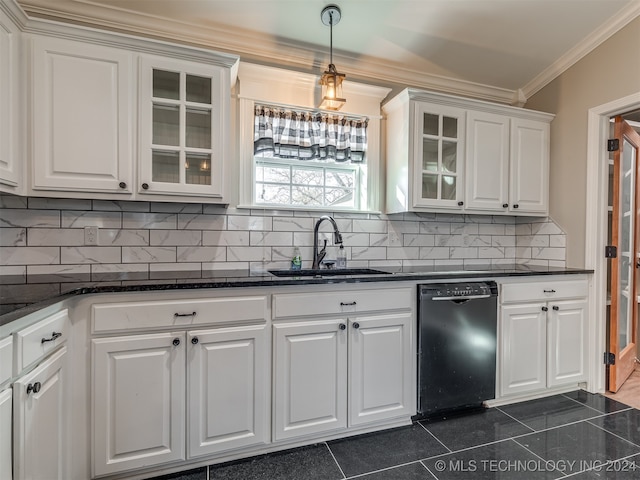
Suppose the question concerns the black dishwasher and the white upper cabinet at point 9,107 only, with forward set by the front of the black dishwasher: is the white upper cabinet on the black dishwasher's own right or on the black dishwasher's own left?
on the black dishwasher's own right

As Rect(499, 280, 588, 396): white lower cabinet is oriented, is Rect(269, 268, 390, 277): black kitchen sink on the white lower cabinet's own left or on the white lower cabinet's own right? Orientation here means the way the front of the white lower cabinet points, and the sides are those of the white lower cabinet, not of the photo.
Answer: on the white lower cabinet's own right

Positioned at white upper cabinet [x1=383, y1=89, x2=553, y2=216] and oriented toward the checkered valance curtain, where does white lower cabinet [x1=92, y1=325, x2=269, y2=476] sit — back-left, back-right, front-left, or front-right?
front-left

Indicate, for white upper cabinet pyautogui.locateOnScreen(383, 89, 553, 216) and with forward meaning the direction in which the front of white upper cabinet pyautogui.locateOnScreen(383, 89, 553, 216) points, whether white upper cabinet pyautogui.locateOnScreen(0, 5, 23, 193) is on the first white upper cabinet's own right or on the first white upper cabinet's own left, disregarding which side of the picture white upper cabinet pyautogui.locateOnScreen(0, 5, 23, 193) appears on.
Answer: on the first white upper cabinet's own right

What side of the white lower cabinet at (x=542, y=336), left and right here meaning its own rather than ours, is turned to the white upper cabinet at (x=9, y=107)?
right

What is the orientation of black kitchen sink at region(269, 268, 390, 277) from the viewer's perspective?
toward the camera

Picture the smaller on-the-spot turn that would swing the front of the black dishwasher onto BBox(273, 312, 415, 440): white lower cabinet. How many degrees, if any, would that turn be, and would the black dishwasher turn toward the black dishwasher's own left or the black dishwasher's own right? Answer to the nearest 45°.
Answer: approximately 90° to the black dishwasher's own right

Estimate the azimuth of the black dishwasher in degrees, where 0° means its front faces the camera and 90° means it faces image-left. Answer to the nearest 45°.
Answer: approximately 315°

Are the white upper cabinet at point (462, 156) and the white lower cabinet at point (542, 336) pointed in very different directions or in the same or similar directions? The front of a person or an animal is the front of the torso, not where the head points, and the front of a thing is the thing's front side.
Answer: same or similar directions

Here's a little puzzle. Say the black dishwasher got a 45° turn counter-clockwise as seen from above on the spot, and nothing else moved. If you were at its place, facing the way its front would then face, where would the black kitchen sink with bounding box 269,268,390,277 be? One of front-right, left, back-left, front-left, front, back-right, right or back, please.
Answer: back

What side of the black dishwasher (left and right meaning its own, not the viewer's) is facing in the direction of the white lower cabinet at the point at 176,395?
right

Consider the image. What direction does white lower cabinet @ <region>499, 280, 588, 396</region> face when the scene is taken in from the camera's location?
facing the viewer and to the right of the viewer
